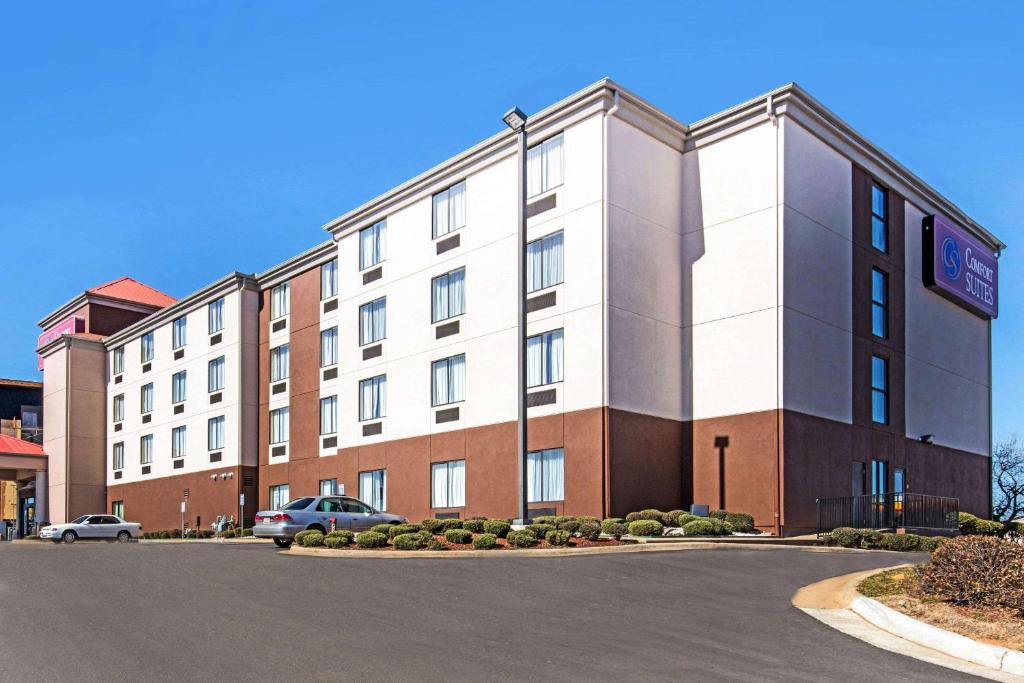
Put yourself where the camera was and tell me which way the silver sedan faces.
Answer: facing away from the viewer and to the right of the viewer

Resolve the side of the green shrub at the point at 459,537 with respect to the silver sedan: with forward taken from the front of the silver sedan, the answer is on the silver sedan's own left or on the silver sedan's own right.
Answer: on the silver sedan's own right

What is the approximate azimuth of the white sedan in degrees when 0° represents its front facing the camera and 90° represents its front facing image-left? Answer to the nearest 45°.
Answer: approximately 45°

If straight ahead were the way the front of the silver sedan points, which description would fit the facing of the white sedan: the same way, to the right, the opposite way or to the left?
the opposite way

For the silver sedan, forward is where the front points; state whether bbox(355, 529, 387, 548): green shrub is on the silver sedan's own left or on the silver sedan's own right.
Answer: on the silver sedan's own right

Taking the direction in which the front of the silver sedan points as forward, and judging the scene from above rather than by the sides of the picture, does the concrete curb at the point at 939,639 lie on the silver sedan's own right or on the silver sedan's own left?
on the silver sedan's own right

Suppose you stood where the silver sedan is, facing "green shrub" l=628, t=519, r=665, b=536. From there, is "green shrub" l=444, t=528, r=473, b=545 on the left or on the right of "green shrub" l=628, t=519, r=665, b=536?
right
